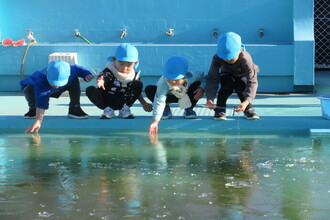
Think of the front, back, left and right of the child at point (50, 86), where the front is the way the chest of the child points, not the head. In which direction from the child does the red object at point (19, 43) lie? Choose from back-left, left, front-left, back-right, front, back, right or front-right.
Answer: back

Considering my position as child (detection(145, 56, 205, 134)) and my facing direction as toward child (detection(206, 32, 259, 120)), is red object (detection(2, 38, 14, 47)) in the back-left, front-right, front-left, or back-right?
back-left

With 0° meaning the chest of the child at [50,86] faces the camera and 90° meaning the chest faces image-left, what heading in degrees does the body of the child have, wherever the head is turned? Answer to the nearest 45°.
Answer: approximately 0°

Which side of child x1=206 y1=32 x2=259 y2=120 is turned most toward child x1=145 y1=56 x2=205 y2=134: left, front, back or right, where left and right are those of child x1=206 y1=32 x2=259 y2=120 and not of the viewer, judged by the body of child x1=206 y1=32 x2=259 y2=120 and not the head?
right

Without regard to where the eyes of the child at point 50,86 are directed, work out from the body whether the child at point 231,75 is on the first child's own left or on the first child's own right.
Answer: on the first child's own left

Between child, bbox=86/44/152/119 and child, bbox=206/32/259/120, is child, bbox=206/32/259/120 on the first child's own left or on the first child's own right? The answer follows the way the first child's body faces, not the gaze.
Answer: on the first child's own left

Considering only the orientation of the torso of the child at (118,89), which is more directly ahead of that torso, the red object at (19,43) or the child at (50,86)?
the child

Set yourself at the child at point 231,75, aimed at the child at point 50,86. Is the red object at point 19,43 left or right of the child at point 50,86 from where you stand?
right

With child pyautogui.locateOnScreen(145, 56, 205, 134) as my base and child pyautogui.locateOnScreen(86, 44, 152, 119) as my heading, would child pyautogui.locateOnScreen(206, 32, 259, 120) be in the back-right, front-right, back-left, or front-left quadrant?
back-right
